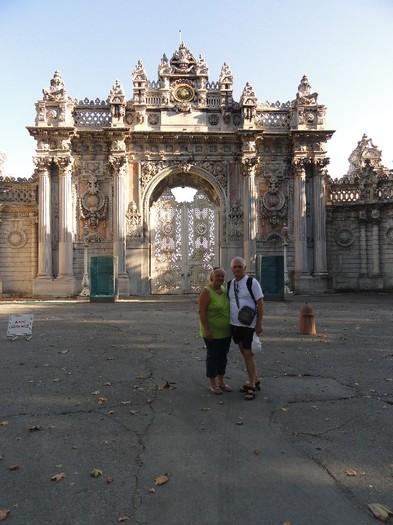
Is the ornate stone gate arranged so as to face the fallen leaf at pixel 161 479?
yes

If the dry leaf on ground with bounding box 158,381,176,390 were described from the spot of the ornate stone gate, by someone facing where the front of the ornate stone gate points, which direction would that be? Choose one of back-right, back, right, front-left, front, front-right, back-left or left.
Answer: front

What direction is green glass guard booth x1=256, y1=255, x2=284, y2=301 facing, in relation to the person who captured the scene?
facing the viewer

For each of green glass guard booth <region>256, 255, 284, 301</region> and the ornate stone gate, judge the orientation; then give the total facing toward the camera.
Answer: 2

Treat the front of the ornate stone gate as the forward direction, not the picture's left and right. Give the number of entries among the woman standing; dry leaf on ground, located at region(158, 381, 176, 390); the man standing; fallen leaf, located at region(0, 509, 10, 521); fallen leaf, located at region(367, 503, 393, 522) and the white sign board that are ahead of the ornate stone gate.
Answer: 6

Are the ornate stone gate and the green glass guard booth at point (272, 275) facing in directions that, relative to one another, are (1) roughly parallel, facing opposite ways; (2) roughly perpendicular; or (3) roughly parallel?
roughly parallel

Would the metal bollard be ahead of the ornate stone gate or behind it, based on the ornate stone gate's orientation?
ahead

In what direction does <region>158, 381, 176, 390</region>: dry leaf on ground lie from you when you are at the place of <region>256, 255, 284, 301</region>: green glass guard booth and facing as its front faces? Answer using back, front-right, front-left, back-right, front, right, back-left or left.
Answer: front

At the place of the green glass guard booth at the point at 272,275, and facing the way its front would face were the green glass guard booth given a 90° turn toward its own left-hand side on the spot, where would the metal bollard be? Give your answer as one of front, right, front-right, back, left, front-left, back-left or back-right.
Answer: right

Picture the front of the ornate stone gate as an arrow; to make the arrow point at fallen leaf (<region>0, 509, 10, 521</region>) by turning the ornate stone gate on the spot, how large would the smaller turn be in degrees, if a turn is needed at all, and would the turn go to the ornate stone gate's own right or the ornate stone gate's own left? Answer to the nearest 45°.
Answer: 0° — it already faces it

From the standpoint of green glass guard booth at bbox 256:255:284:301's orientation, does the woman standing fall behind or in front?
in front

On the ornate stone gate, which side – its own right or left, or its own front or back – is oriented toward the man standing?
front

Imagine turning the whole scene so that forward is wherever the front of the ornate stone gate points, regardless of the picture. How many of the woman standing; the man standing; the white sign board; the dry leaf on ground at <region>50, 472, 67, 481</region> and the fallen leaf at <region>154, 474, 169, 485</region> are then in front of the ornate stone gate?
5

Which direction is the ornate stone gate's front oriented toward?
toward the camera

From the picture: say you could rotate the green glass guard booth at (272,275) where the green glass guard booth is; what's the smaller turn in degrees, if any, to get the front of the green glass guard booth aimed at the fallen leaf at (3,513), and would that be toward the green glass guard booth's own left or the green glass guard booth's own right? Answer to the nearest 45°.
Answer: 0° — it already faces it
